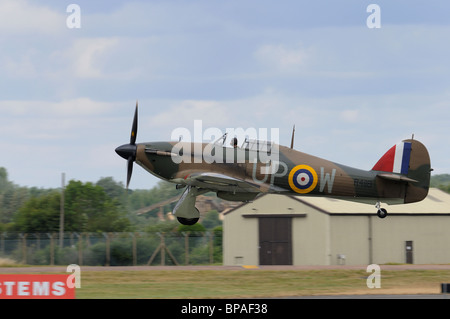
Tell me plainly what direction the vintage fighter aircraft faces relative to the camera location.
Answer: facing to the left of the viewer

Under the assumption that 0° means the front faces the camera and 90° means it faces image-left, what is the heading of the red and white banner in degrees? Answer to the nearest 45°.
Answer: approximately 0°

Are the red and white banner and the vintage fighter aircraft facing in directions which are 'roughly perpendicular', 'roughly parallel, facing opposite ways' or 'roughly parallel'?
roughly perpendicular

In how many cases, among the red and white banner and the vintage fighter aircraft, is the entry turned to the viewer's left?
1

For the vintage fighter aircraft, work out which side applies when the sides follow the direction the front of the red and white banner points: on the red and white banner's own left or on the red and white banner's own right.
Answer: on the red and white banner's own left
